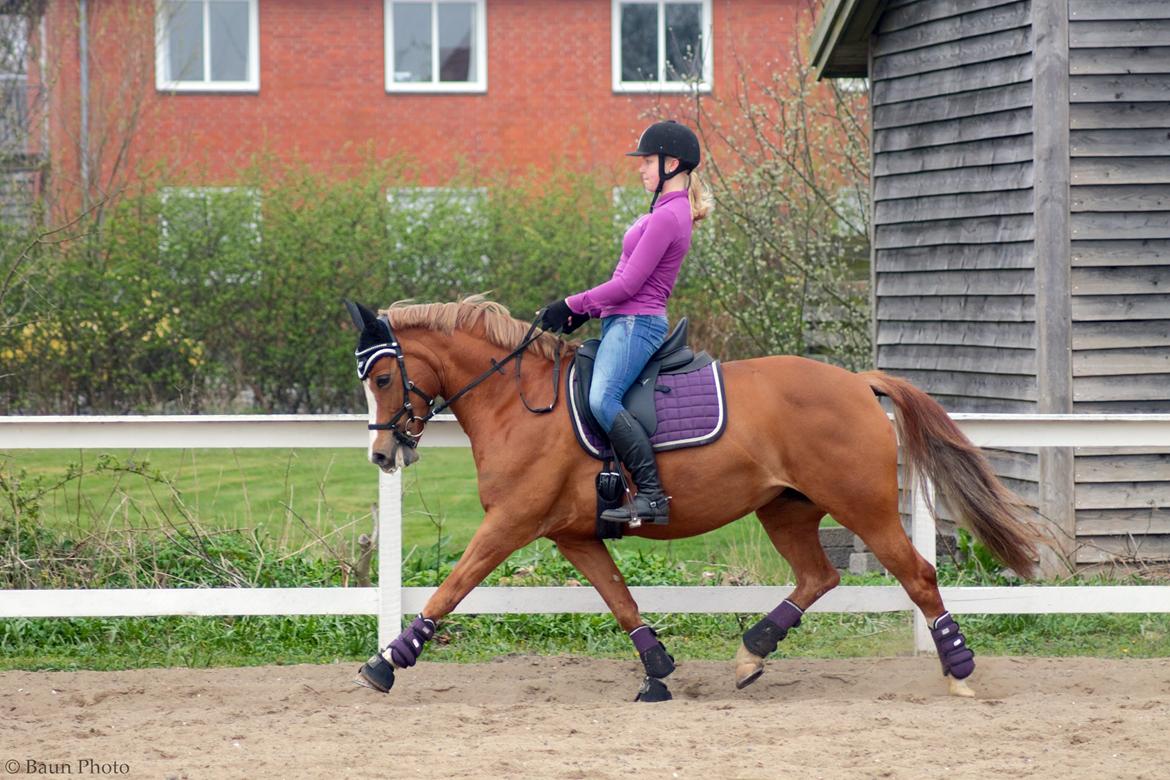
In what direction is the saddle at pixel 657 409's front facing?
to the viewer's left

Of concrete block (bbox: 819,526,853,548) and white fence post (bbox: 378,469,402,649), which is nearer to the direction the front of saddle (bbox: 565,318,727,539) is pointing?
the white fence post

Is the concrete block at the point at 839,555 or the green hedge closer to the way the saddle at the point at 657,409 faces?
the green hedge

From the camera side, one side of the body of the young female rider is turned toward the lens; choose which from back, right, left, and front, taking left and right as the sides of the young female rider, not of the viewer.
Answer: left

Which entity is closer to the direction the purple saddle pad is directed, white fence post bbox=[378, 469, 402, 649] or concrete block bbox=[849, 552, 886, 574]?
the white fence post

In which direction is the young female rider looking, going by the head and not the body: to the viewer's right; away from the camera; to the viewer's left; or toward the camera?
to the viewer's left

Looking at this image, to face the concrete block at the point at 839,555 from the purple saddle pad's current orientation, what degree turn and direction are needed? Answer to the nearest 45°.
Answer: approximately 90° to its right

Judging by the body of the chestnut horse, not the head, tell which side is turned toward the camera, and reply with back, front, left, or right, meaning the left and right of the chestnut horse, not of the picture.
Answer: left

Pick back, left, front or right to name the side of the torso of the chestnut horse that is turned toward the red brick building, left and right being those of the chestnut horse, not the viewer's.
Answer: right

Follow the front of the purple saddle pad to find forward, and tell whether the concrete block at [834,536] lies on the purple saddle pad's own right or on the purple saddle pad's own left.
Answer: on the purple saddle pad's own right

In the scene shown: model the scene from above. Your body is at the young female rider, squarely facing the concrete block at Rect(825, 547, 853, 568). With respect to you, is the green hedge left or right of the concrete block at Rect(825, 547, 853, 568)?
left

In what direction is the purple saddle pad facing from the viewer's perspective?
to the viewer's left
